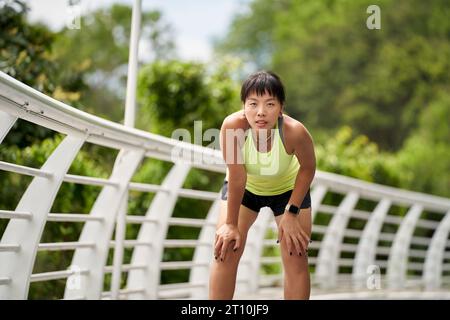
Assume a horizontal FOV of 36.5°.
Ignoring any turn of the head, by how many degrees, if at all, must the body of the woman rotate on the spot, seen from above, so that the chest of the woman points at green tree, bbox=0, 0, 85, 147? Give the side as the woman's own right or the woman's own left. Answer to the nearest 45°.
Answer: approximately 135° to the woman's own right

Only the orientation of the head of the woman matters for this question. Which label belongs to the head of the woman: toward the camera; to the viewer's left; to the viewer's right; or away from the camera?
toward the camera

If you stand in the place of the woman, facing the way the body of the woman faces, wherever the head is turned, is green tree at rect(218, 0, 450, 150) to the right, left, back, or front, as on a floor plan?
back

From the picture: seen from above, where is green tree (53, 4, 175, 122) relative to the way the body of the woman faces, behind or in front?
behind

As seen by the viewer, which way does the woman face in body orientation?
toward the camera
